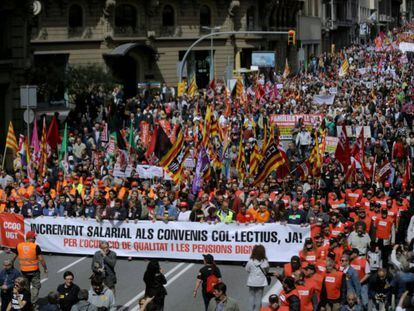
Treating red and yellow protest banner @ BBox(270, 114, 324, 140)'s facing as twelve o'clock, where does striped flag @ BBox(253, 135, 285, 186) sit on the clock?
The striped flag is roughly at 12 o'clock from the red and yellow protest banner.

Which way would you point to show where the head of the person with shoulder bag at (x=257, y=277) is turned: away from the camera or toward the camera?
away from the camera

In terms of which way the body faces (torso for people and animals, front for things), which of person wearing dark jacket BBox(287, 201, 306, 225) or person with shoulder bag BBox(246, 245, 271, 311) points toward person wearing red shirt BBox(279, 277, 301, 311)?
person wearing dark jacket BBox(287, 201, 306, 225)

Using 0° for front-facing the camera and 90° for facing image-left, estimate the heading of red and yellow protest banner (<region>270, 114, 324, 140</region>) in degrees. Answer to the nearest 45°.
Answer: approximately 0°

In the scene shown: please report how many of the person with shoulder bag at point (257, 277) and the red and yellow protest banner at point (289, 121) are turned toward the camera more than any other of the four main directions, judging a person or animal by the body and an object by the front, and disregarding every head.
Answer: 1

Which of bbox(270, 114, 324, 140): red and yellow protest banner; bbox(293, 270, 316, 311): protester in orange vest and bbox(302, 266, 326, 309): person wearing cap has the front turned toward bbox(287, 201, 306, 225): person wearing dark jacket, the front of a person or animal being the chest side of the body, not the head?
the red and yellow protest banner

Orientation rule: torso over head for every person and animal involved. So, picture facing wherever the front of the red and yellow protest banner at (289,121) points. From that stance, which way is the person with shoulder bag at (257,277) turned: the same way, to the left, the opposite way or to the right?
the opposite way
